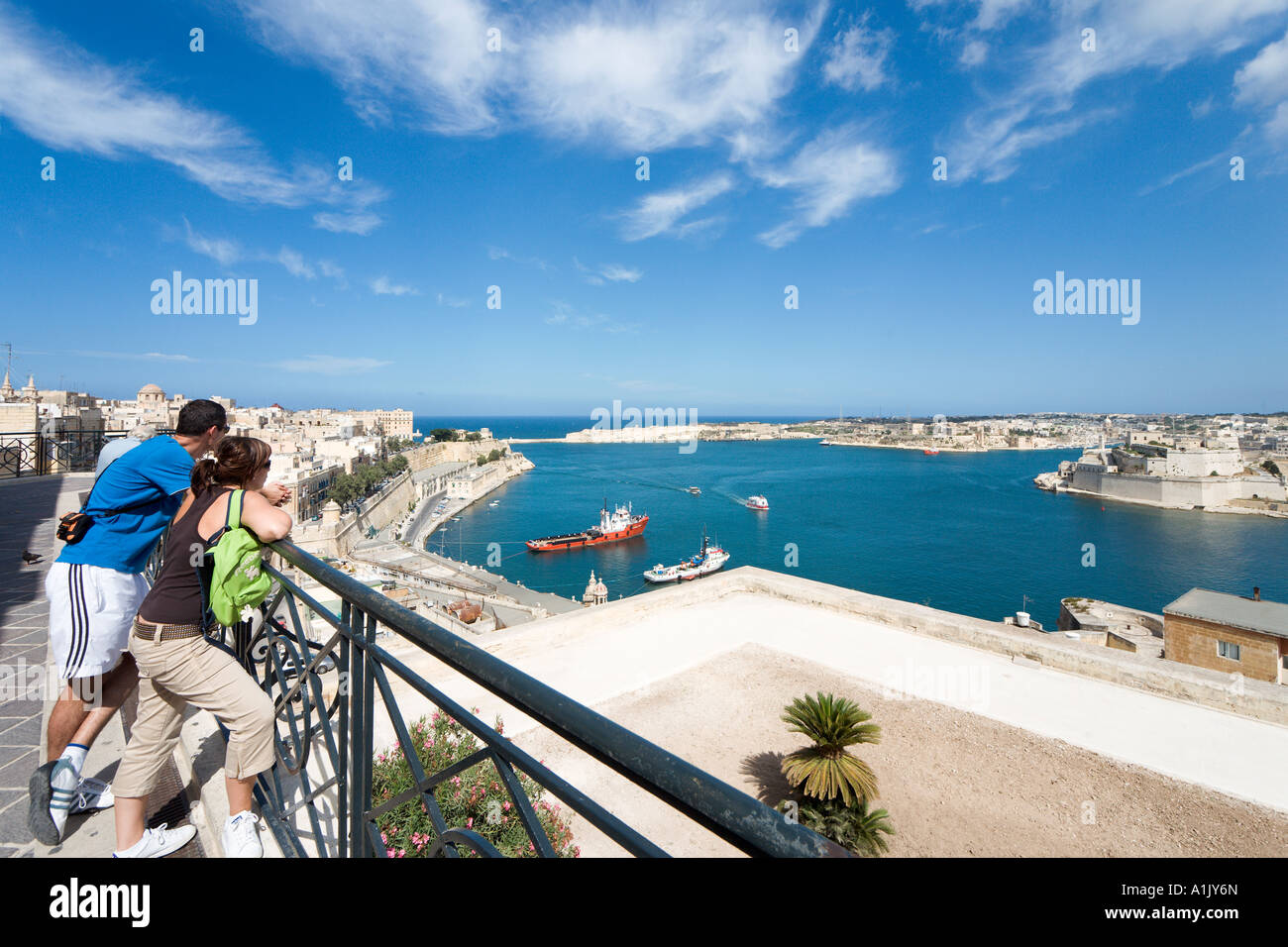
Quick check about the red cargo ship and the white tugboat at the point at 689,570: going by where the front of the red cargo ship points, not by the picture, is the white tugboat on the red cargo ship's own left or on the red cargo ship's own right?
on the red cargo ship's own right

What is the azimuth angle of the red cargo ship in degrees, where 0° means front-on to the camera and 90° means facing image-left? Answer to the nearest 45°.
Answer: approximately 225°

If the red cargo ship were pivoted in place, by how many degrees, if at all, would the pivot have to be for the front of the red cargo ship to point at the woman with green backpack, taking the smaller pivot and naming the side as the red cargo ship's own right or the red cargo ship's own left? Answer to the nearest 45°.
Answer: approximately 135° to the red cargo ship's own right

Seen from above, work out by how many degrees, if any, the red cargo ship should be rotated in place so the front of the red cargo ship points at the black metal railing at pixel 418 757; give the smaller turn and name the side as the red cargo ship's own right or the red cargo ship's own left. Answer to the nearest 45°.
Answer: approximately 135° to the red cargo ship's own right

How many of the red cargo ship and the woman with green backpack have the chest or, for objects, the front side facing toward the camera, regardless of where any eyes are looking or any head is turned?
0

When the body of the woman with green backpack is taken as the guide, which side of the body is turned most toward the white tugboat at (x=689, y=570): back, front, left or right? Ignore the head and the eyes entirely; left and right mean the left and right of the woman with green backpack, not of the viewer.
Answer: front

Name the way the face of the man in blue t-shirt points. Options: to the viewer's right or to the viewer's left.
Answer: to the viewer's right

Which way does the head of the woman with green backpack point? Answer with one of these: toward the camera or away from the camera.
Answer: away from the camera

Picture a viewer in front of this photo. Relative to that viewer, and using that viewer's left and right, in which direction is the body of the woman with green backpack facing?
facing away from the viewer and to the right of the viewer

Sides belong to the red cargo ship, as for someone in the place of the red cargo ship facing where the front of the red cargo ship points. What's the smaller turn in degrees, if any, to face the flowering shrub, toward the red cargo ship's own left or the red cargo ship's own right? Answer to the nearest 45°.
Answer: approximately 135° to the red cargo ship's own right
